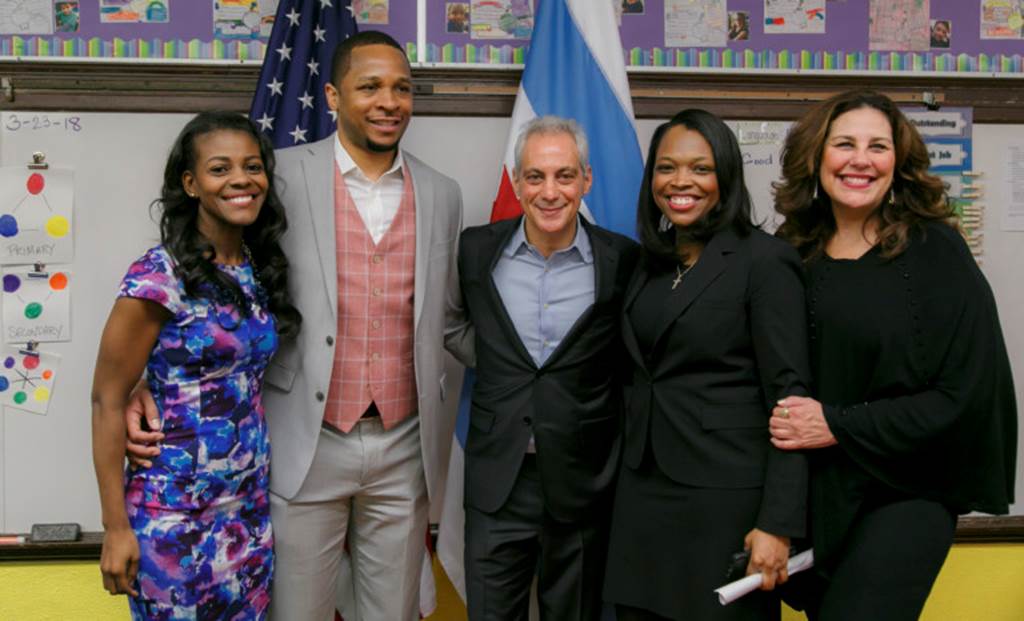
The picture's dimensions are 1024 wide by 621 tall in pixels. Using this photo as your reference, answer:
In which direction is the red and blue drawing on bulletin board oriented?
toward the camera

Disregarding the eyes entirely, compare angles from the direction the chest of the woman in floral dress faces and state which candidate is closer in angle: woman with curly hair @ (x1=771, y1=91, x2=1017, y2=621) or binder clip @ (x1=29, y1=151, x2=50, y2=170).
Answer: the woman with curly hair

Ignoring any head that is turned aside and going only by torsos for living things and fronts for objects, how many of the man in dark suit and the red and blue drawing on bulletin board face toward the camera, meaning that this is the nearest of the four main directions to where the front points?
2

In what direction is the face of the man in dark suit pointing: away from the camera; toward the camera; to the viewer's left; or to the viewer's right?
toward the camera

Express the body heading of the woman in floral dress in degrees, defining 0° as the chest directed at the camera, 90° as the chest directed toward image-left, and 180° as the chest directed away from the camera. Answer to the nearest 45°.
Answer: approximately 315°

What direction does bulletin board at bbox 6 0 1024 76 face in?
toward the camera

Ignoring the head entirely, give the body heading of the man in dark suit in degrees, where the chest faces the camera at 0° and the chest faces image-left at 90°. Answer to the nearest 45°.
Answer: approximately 0°

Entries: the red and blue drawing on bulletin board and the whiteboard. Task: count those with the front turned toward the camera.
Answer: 2

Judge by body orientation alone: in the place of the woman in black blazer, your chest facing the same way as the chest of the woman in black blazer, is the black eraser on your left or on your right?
on your right
